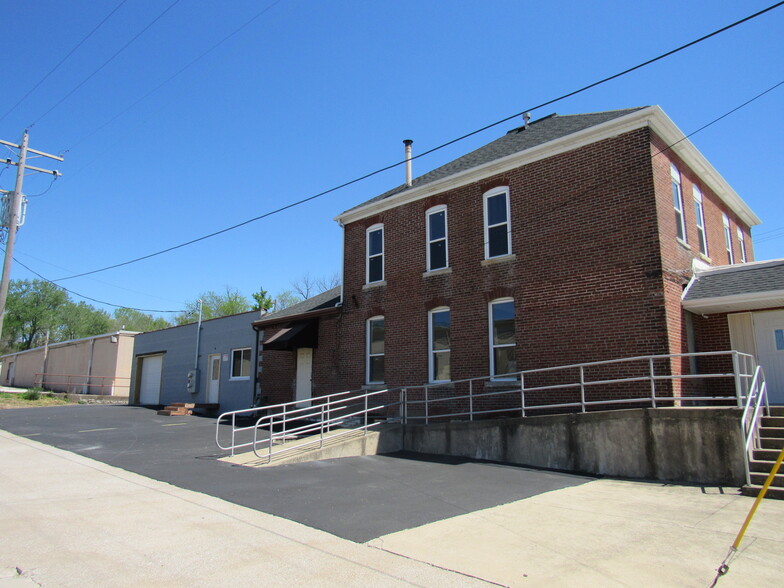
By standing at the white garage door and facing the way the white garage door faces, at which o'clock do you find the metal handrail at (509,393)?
The metal handrail is roughly at 10 o'clock from the white garage door.

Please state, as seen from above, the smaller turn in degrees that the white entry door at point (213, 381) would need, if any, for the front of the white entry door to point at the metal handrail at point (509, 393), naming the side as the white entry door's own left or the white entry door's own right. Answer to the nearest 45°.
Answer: approximately 90° to the white entry door's own left

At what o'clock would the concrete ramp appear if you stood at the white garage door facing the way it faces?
The concrete ramp is roughly at 10 o'clock from the white garage door.

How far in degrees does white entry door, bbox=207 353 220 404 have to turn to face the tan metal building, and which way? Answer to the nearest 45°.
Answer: approximately 90° to its right

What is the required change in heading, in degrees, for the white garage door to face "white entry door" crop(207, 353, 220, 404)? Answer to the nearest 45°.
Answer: approximately 45° to its left

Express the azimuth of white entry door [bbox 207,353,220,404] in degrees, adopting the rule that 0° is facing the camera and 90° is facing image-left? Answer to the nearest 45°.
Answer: approximately 45°

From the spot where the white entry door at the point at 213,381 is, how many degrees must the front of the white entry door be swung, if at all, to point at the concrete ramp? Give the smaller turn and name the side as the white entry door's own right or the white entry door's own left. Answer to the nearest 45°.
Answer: approximately 45° to the white entry door's own left

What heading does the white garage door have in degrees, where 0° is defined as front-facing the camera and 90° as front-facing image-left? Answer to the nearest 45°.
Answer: approximately 45°

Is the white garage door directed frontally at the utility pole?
yes
